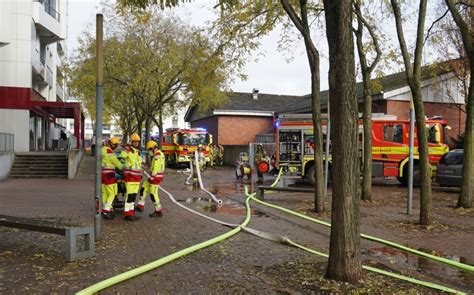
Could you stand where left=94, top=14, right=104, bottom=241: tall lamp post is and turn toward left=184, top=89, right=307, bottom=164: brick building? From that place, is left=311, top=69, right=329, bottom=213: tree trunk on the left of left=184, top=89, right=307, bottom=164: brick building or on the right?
right

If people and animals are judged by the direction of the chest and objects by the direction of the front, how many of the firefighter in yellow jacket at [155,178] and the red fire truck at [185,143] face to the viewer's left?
1

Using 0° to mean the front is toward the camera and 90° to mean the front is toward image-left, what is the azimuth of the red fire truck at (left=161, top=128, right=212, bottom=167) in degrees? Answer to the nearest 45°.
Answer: approximately 315°

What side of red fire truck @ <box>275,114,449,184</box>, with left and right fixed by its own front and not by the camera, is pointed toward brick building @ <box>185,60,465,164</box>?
left

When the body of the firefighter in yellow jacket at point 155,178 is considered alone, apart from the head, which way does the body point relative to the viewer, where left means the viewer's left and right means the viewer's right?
facing to the left of the viewer

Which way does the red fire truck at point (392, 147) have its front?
to the viewer's right

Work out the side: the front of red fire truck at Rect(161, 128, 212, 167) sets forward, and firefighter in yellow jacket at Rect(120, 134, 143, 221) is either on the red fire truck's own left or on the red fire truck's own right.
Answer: on the red fire truck's own right

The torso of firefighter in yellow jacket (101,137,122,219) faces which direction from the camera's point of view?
to the viewer's right
